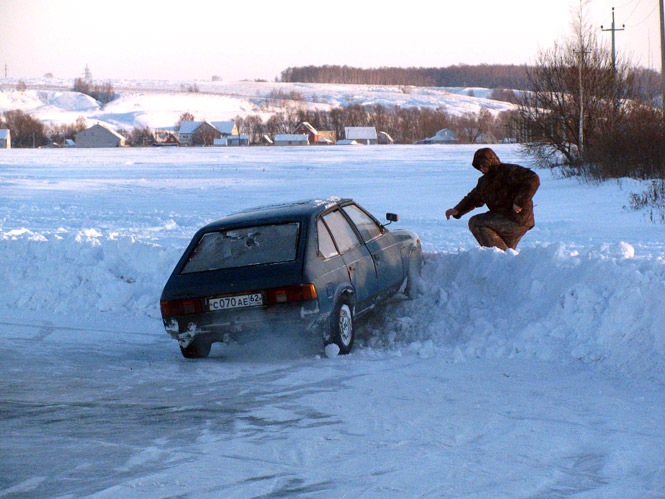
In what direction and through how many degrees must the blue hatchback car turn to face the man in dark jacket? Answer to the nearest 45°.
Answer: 0° — it already faces them

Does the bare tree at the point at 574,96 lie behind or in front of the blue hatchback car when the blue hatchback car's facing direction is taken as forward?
in front

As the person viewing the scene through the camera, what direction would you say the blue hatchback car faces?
facing away from the viewer and to the right of the viewer

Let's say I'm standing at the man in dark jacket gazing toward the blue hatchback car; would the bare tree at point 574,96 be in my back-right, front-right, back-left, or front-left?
back-right

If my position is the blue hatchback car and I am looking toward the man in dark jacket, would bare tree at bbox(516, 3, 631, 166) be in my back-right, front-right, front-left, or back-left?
front-left
